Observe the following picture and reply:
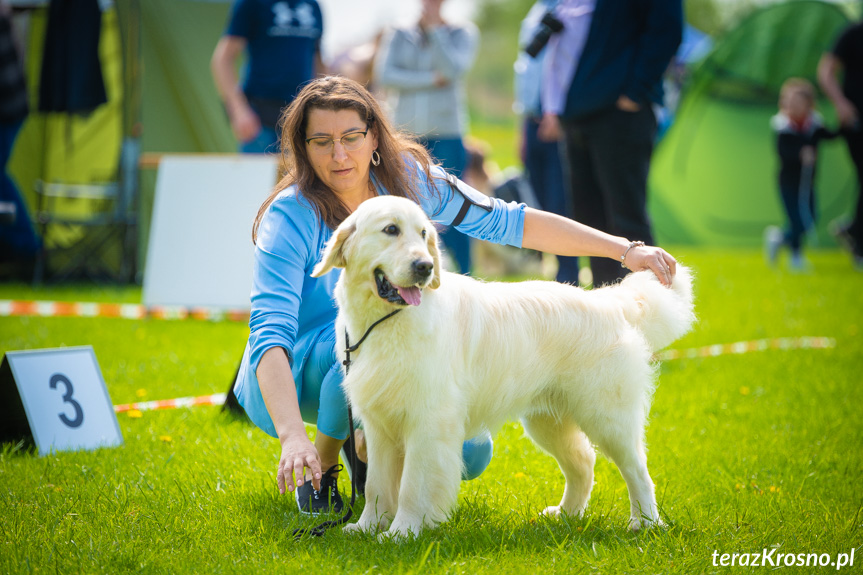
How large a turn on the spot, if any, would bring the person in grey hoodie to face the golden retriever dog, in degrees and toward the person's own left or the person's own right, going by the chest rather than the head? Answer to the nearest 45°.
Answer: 0° — they already face it

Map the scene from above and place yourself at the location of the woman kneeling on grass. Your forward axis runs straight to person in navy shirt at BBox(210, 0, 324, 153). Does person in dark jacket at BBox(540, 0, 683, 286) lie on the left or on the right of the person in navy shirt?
right

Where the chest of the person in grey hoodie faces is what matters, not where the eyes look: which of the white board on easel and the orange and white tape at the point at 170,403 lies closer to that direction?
the orange and white tape

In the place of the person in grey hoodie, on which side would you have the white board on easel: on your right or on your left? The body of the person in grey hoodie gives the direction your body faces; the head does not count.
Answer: on your right

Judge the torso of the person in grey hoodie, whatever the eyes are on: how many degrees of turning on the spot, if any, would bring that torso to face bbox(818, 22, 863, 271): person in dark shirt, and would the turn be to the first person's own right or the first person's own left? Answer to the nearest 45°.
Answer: approximately 135° to the first person's own left
